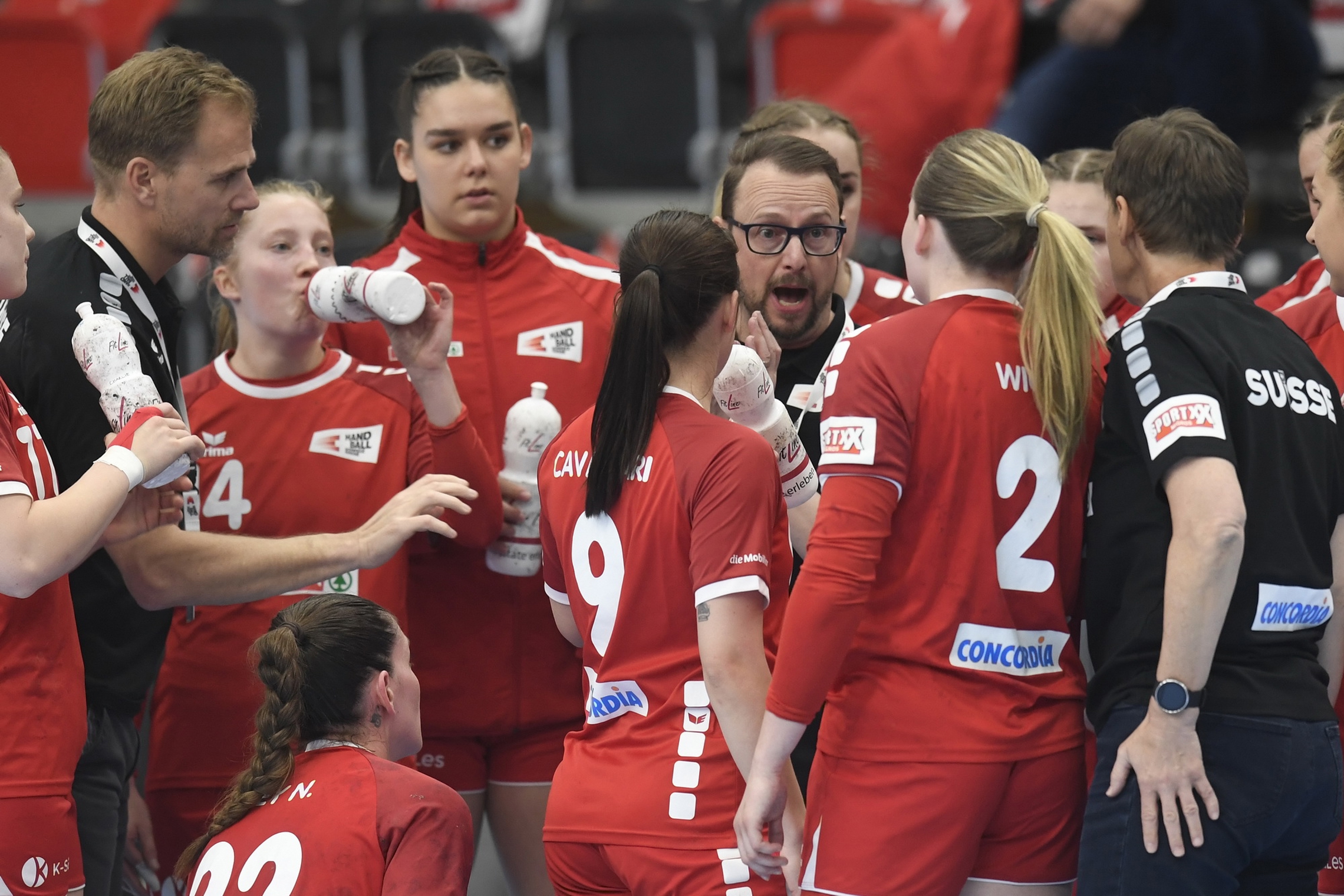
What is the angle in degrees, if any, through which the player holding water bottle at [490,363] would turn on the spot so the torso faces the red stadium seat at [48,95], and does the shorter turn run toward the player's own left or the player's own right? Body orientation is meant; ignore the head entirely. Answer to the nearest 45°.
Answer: approximately 135° to the player's own right

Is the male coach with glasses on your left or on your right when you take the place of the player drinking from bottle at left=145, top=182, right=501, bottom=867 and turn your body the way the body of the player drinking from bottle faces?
on your left

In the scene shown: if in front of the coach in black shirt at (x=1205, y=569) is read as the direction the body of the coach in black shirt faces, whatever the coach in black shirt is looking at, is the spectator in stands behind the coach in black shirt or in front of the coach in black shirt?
in front

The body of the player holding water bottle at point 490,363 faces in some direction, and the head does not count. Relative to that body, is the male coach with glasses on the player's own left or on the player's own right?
on the player's own left

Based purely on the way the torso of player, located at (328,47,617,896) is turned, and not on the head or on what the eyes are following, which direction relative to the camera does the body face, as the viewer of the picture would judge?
toward the camera

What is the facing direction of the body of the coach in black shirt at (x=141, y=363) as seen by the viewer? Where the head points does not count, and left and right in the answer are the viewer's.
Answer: facing to the right of the viewer

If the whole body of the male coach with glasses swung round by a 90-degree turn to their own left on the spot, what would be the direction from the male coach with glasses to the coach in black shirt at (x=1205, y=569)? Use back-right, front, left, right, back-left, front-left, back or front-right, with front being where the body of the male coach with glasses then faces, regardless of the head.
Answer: front-right

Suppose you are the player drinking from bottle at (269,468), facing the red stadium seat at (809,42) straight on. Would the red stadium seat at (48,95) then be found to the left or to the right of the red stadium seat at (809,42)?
left

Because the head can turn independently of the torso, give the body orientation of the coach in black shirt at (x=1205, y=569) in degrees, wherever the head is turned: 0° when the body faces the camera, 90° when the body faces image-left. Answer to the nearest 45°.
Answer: approximately 135°

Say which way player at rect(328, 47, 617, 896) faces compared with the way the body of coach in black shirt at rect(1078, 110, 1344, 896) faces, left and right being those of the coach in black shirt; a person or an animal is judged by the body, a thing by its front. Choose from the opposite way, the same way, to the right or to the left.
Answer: the opposite way

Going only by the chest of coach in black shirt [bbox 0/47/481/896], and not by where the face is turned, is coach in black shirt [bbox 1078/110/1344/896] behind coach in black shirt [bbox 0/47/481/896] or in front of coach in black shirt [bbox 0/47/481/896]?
in front

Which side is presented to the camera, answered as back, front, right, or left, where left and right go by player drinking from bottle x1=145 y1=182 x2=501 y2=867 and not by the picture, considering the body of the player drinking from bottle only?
front

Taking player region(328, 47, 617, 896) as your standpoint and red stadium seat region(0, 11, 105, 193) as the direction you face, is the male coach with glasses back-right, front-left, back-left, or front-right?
back-right

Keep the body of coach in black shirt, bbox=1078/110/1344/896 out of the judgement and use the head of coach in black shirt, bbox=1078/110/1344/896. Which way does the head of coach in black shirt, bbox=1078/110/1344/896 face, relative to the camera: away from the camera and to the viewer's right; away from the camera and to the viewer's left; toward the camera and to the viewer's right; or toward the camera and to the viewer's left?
away from the camera and to the viewer's left

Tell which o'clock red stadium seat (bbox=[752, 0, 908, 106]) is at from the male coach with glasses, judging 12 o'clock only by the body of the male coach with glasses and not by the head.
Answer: The red stadium seat is roughly at 6 o'clock from the male coach with glasses.
